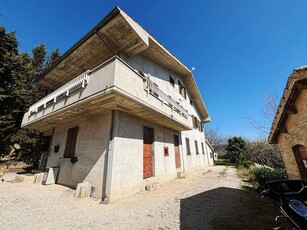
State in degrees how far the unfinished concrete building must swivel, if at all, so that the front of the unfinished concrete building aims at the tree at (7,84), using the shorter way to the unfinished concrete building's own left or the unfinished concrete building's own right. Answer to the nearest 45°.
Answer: approximately 180°

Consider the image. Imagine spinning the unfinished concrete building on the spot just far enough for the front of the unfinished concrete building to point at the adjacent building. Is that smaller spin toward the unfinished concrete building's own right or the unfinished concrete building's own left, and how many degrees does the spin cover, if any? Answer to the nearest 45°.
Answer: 0° — it already faces it

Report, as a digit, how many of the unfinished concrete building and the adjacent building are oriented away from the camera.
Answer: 0

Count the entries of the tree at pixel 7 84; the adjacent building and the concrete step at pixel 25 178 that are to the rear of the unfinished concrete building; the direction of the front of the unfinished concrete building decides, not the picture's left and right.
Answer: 2

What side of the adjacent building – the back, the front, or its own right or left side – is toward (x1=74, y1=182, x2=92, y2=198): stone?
front

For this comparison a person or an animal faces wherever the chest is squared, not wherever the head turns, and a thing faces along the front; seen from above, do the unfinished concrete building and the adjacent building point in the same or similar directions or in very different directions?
very different directions

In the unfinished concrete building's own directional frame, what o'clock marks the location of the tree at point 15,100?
The tree is roughly at 6 o'clock from the unfinished concrete building.

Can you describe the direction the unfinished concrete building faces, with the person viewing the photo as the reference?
facing the viewer and to the right of the viewer

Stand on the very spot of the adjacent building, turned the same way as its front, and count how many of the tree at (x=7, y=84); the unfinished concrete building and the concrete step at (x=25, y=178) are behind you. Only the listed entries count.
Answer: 0

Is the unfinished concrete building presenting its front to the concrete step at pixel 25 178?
no

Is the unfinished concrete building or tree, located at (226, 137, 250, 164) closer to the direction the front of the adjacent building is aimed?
the unfinished concrete building

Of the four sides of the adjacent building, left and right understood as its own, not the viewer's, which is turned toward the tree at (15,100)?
front
